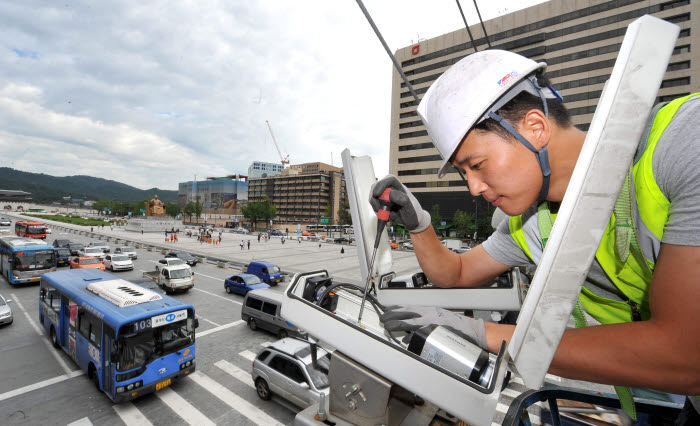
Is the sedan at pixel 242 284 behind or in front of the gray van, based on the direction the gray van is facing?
behind

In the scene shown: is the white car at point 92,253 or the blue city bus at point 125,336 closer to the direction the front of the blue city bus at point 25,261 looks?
the blue city bus

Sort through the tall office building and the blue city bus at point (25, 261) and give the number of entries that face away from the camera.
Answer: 0
